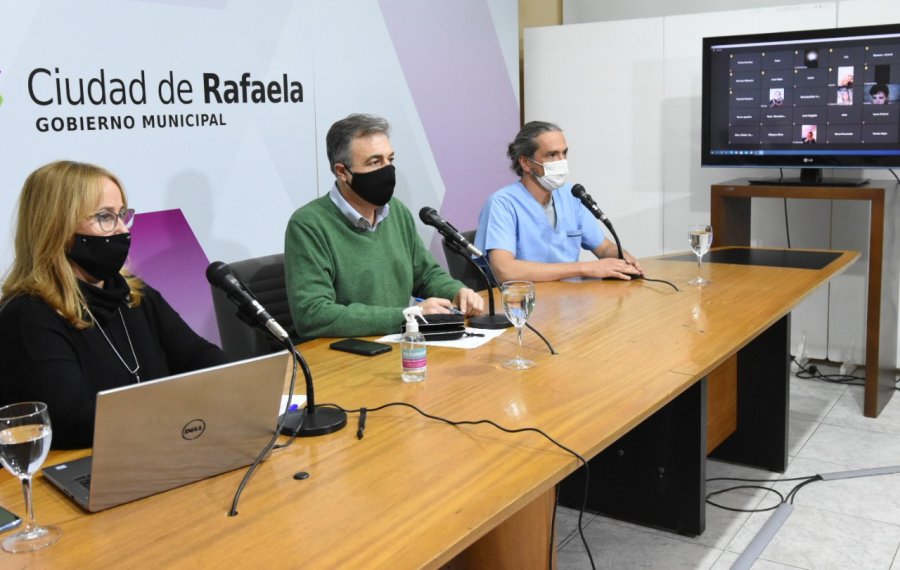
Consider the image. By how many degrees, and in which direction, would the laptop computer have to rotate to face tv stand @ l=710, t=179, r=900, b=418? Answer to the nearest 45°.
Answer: approximately 90° to its right

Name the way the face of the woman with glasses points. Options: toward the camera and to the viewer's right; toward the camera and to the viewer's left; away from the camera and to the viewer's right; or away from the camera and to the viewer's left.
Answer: toward the camera and to the viewer's right

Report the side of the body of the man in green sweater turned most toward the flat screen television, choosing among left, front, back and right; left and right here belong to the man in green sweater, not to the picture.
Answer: left

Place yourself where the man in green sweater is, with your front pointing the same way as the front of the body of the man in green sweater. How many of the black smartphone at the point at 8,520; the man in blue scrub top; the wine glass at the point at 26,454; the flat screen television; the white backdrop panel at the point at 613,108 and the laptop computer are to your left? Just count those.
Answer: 3

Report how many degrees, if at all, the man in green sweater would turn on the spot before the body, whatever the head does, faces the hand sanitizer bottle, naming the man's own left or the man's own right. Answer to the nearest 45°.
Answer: approximately 45° to the man's own right

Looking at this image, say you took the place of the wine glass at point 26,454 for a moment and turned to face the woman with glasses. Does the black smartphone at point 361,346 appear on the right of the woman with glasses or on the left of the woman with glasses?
right

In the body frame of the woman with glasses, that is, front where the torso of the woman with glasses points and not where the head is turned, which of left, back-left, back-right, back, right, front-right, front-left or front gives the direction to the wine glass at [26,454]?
front-right

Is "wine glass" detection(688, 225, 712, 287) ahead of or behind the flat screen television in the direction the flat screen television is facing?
ahead

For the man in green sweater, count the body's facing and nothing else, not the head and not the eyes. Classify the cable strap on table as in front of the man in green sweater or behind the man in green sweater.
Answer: in front

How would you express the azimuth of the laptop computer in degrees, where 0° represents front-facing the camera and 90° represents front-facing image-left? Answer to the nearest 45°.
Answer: approximately 135°

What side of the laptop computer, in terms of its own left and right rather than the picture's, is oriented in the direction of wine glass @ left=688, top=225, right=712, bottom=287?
right

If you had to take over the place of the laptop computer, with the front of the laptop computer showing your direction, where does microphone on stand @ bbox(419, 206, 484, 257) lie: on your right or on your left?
on your right

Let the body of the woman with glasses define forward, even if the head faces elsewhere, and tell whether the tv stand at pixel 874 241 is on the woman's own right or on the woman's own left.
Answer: on the woman's own left

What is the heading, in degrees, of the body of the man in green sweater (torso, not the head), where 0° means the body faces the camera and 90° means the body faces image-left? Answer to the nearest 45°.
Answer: approximately 315°
